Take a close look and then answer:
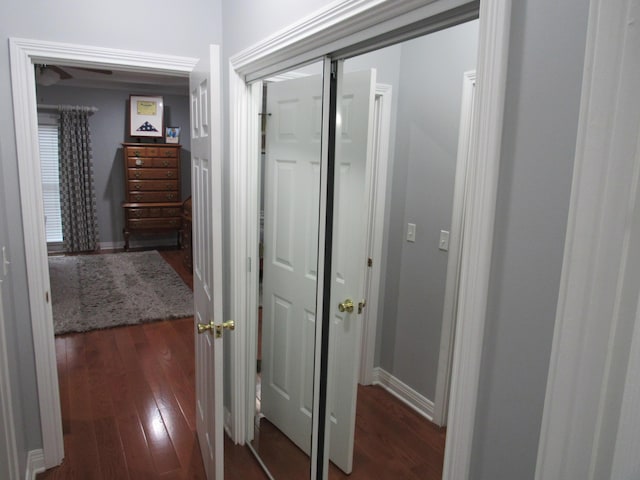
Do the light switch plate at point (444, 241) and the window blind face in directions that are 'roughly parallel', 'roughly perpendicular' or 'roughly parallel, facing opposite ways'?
roughly perpendicular

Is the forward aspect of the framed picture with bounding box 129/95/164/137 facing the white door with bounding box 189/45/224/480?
yes

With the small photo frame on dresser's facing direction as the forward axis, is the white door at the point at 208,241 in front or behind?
in front

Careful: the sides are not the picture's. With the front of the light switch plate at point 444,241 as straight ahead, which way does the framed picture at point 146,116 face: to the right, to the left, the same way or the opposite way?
to the left

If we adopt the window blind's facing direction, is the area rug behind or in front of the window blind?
in front

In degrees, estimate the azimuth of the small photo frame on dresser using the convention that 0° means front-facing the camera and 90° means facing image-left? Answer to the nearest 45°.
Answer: approximately 0°

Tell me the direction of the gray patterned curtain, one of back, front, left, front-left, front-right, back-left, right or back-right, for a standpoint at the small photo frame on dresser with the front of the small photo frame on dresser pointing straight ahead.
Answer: right

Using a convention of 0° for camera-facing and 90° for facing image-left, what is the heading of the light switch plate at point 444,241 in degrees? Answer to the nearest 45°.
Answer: approximately 45°
